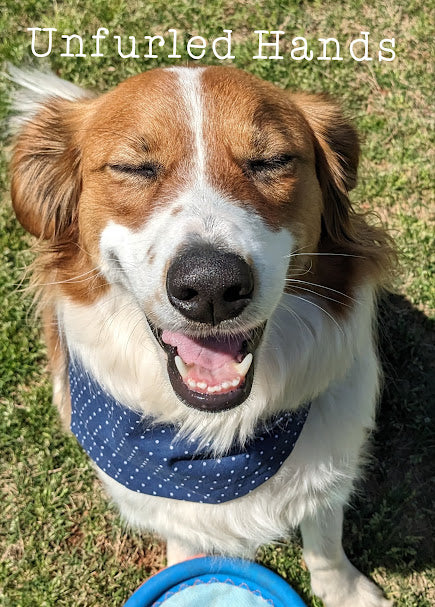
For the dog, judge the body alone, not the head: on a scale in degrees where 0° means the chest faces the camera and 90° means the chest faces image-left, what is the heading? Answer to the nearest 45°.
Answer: approximately 0°
